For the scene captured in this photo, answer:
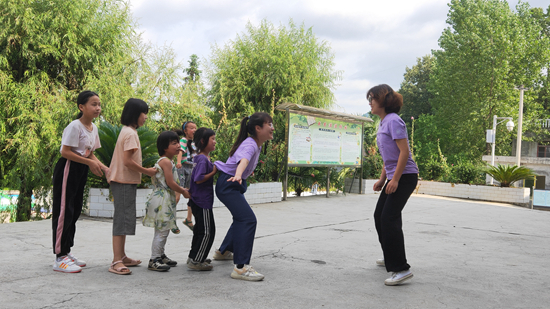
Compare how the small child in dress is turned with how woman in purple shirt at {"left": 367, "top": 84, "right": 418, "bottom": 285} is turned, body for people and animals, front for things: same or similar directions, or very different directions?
very different directions

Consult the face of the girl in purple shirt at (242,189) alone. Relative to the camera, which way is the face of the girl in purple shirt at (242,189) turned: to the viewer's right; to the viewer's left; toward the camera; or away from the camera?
to the viewer's right

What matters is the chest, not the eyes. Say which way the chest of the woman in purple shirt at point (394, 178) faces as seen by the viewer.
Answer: to the viewer's left

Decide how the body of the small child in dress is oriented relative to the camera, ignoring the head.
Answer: to the viewer's right

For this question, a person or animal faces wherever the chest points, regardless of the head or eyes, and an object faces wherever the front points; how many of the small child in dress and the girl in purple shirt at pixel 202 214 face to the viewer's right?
2

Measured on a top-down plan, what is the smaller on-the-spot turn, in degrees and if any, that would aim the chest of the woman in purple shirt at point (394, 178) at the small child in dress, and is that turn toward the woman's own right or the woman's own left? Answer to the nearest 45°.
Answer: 0° — they already face them

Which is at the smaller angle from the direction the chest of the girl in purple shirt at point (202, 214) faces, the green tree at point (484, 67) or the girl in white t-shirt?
the green tree

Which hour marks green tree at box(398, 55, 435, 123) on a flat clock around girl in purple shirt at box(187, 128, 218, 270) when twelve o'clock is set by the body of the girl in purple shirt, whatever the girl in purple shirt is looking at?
The green tree is roughly at 10 o'clock from the girl in purple shirt.

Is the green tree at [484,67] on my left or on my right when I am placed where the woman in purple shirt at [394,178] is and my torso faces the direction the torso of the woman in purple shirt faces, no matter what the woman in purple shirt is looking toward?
on my right

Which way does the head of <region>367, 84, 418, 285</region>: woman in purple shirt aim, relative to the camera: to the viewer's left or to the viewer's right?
to the viewer's left

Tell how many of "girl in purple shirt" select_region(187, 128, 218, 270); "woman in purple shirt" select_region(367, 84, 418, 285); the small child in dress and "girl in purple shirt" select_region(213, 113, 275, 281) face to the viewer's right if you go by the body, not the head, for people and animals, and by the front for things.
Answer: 3

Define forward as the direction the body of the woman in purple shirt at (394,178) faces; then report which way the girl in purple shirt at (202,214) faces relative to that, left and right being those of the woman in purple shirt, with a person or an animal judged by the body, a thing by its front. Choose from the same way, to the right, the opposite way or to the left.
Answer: the opposite way

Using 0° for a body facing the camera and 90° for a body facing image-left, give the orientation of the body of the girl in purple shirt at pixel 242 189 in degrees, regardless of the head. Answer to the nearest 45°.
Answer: approximately 270°

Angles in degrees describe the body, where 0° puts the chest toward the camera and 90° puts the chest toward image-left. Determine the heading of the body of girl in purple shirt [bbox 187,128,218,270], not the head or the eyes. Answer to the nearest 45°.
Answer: approximately 270°

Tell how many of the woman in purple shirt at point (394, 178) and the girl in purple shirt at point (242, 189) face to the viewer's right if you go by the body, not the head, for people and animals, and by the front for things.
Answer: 1
